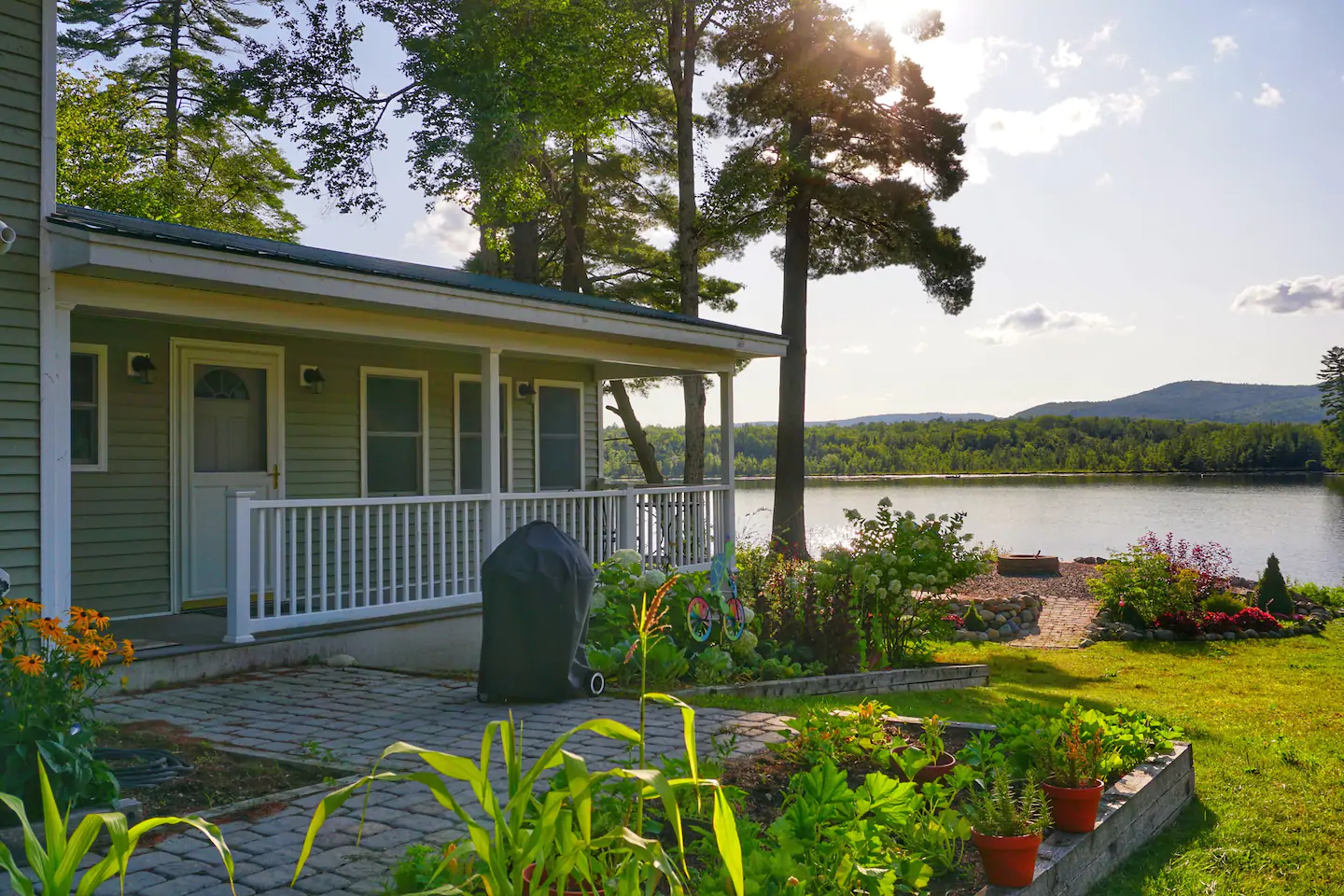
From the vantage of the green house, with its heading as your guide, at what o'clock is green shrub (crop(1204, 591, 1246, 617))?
The green shrub is roughly at 10 o'clock from the green house.

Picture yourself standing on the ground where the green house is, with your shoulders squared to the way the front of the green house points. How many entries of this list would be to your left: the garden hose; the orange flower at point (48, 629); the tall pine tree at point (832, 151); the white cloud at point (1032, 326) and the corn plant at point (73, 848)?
2

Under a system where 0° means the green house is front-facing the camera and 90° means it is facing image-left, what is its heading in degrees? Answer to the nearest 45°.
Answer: approximately 315°

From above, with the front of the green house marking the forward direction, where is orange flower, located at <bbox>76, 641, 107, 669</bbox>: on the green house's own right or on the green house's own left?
on the green house's own right

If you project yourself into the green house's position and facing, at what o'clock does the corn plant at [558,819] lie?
The corn plant is roughly at 1 o'clock from the green house.

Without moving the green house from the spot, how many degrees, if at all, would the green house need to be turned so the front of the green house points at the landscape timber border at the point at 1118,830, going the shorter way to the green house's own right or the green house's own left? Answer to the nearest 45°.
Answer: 0° — it already faces it

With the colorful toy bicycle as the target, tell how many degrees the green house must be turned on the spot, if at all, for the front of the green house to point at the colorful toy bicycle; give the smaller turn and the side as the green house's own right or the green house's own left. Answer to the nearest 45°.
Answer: approximately 45° to the green house's own left

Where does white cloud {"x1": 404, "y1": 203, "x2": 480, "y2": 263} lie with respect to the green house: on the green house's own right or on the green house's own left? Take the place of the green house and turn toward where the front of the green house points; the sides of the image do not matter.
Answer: on the green house's own left

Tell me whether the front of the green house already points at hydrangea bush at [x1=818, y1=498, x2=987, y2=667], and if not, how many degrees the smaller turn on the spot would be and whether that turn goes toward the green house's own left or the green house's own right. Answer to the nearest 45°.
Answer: approximately 45° to the green house's own left
